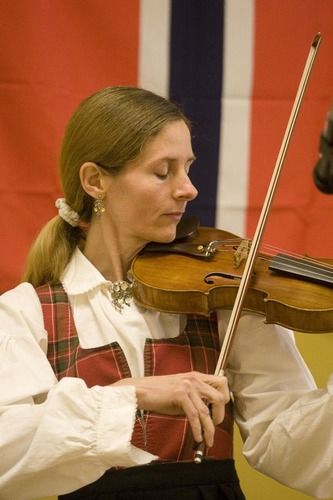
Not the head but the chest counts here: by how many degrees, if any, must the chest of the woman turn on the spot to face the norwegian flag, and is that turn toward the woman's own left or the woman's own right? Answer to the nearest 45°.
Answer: approximately 135° to the woman's own left

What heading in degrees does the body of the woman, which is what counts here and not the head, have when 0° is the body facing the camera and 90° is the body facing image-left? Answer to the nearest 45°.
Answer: approximately 315°
